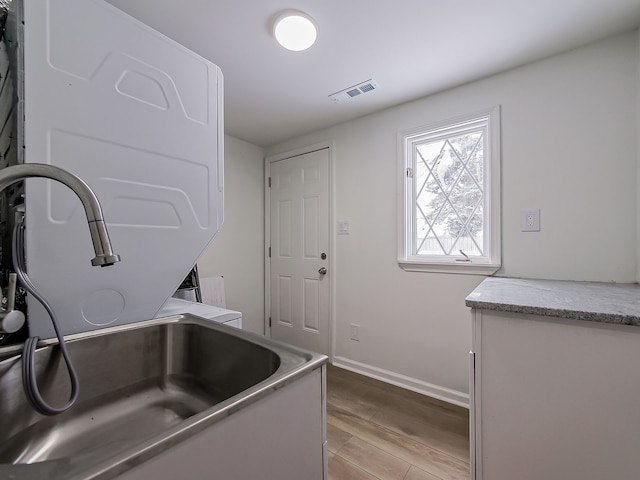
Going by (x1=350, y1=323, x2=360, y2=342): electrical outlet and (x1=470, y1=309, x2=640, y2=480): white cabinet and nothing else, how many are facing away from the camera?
0

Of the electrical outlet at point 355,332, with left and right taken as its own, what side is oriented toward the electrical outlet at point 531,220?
left

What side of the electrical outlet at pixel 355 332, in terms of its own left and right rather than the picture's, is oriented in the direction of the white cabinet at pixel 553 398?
left

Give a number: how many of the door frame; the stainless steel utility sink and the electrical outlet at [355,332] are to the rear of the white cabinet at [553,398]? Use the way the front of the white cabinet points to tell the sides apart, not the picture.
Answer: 0

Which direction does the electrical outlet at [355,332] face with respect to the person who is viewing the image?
facing the viewer and to the left of the viewer
